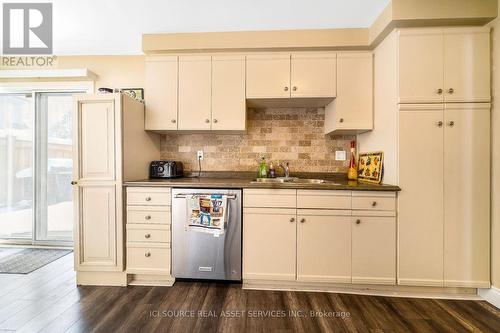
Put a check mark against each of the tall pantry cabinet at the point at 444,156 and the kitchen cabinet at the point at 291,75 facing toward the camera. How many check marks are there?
2

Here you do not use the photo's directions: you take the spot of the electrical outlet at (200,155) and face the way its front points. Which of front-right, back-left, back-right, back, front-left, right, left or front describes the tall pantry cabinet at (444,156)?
front-left

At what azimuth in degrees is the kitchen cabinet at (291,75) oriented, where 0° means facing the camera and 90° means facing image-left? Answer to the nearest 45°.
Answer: approximately 0°

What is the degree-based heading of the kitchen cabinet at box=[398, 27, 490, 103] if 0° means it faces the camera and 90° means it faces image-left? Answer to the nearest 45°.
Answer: approximately 0°

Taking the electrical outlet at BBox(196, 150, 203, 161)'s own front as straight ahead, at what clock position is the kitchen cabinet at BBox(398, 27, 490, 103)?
The kitchen cabinet is roughly at 10 o'clock from the electrical outlet.

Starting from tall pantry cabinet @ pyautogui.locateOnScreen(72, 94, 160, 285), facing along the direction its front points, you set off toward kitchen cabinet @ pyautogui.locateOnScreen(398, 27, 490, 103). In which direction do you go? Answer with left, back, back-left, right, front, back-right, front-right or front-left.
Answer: front-left

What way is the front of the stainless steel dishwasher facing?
toward the camera

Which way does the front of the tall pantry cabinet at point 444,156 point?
toward the camera

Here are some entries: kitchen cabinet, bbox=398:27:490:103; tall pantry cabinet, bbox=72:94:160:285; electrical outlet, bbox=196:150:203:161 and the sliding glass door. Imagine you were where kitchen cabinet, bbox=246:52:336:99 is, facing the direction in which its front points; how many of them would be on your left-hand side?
1

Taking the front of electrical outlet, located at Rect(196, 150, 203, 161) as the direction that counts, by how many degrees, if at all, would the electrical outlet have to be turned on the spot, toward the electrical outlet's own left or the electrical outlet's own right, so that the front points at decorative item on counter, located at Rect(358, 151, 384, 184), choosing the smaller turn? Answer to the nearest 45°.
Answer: approximately 45° to the electrical outlet's own left
